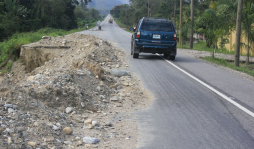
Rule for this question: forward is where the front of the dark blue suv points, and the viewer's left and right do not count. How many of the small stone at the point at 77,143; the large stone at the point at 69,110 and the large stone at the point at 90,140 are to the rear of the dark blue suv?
3

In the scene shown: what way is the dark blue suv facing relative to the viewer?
away from the camera

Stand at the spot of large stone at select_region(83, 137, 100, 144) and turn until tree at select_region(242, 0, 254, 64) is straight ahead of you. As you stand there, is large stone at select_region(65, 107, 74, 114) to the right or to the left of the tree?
left

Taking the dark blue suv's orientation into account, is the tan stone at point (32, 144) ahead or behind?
behind

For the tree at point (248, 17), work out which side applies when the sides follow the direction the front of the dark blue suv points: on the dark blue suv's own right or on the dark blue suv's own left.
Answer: on the dark blue suv's own right

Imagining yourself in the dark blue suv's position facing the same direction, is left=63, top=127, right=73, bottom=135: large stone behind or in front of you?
behind

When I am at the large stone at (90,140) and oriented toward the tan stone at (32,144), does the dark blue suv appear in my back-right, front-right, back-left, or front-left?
back-right

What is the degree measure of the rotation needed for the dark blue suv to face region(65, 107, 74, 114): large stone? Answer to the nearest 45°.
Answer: approximately 180°

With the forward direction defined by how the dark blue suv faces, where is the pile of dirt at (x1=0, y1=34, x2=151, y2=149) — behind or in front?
behind

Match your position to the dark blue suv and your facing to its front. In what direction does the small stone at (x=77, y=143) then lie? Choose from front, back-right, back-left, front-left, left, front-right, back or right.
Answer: back

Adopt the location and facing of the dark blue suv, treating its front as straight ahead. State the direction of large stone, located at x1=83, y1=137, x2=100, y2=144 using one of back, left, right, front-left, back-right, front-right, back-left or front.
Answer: back
